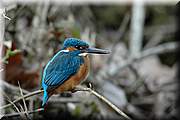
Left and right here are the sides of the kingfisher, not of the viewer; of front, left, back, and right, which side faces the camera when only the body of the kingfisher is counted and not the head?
right
